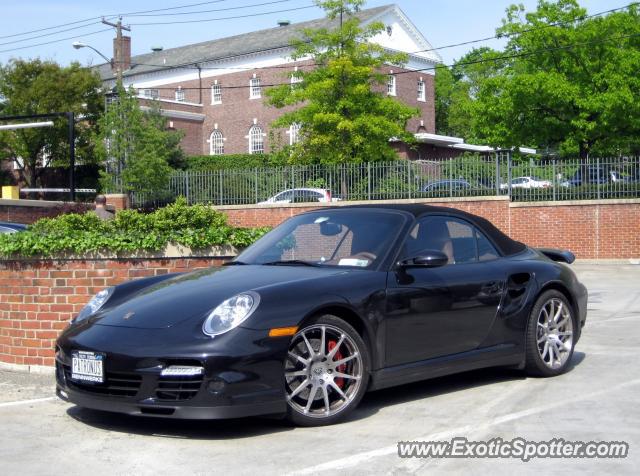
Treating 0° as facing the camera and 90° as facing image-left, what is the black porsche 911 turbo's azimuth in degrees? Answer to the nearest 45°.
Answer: approximately 45°

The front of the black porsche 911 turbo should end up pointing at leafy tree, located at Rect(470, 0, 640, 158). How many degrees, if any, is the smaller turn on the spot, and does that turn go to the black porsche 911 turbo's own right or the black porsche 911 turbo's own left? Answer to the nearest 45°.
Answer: approximately 135° to the black porsche 911 turbo's own right

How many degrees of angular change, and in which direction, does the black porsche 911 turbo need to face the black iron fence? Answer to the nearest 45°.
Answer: approximately 135° to its right

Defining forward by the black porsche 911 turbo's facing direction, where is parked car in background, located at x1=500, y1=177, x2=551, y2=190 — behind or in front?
behind

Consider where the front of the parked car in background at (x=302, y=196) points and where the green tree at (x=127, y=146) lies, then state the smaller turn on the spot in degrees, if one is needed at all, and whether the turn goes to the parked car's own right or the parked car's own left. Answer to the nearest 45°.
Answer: approximately 45° to the parked car's own right

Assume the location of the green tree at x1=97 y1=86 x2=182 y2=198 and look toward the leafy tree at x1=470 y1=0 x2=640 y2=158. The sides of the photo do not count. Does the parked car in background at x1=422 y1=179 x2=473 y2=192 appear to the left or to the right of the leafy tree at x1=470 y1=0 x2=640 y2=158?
right

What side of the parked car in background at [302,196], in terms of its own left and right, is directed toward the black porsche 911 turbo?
left

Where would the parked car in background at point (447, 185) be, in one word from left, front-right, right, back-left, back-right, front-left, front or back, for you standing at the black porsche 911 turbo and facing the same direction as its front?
back-right
